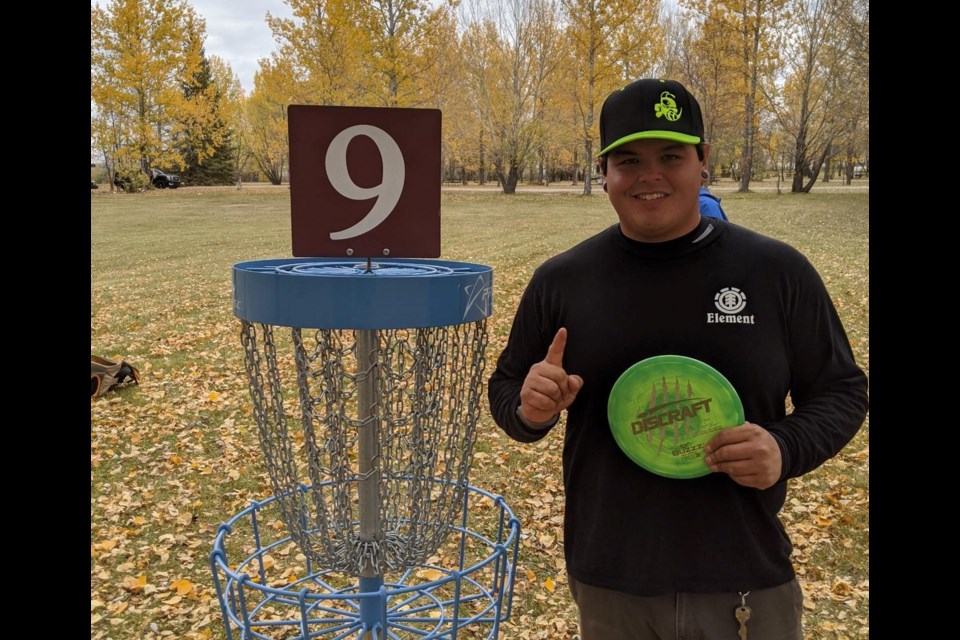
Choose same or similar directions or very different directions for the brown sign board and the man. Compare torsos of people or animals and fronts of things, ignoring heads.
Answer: same or similar directions

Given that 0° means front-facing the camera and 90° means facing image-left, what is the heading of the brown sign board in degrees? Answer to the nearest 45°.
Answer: approximately 0°

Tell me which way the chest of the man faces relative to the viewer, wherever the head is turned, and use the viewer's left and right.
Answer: facing the viewer

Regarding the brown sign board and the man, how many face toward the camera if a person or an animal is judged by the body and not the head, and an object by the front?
2

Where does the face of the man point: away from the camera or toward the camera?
toward the camera
